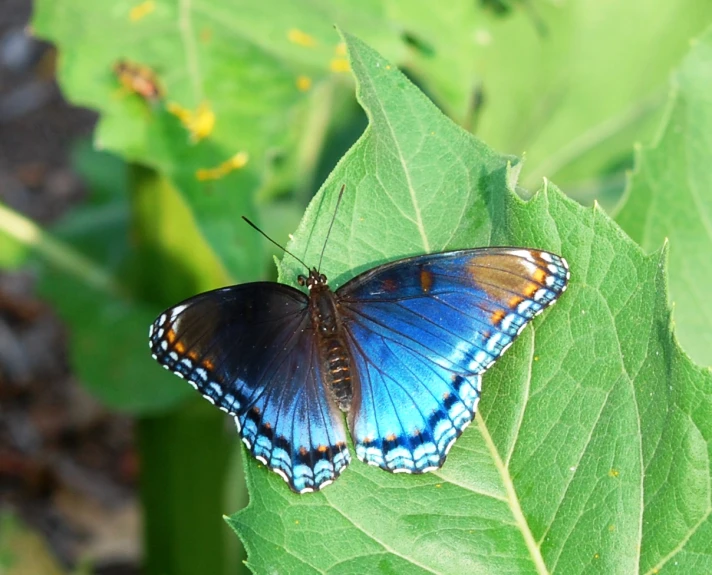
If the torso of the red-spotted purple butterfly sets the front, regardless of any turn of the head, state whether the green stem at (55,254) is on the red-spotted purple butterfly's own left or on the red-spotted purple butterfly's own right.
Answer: on the red-spotted purple butterfly's own left

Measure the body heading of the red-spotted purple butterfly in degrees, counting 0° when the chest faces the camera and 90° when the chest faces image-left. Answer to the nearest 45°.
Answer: approximately 180°
